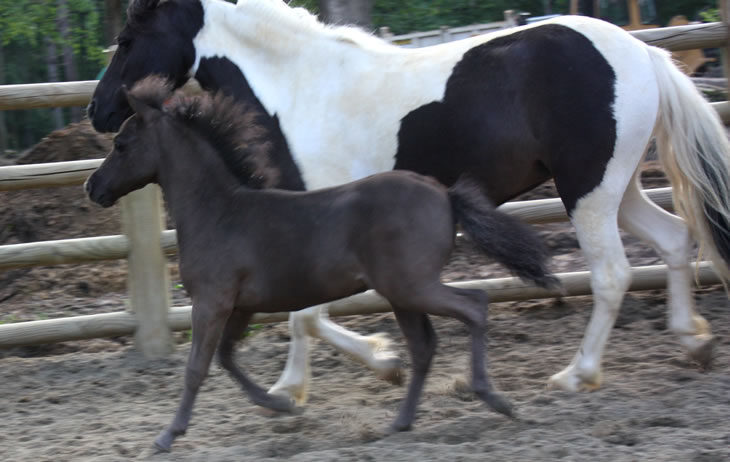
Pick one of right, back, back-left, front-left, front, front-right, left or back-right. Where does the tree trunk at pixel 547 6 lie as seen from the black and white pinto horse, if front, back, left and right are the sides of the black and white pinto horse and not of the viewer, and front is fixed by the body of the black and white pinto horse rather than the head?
right

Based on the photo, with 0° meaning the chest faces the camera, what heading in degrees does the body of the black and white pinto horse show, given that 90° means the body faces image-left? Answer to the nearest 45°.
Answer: approximately 90°

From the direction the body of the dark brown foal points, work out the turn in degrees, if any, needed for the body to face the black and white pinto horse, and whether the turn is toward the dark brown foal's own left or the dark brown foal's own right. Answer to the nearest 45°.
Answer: approximately 135° to the dark brown foal's own right

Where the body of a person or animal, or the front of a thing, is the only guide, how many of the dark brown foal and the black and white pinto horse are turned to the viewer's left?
2

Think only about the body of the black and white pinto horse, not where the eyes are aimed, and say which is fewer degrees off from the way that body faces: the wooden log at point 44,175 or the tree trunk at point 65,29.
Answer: the wooden log

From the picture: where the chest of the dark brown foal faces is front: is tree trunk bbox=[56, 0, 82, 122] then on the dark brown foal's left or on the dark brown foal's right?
on the dark brown foal's right

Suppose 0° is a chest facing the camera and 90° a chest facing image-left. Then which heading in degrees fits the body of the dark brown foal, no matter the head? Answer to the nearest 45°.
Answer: approximately 90°

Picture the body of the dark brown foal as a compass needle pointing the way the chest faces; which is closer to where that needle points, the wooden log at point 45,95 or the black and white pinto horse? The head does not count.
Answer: the wooden log

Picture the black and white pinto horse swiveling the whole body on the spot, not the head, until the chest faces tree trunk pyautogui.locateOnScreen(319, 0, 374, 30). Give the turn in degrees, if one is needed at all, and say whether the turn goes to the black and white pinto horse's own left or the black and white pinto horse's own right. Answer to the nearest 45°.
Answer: approximately 90° to the black and white pinto horse's own right
